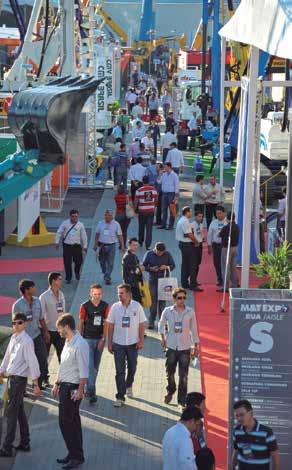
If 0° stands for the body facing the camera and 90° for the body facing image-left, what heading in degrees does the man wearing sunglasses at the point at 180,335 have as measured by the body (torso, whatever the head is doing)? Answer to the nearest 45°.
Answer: approximately 0°

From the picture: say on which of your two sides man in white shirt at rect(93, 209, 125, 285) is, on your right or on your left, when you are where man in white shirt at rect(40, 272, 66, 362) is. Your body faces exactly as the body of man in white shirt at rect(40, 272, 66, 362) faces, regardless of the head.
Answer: on your left

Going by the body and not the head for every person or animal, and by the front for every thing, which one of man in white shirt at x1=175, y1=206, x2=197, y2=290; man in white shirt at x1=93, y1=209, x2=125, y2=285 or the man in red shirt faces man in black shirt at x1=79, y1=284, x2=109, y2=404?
man in white shirt at x1=93, y1=209, x2=125, y2=285

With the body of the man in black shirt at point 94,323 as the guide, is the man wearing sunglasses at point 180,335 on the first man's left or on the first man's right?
on the first man's left

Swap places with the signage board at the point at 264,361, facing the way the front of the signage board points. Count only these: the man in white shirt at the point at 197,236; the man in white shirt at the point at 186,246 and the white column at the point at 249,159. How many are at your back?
3

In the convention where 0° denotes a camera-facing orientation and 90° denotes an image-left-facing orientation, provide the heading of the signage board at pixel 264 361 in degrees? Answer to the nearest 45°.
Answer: approximately 0°
